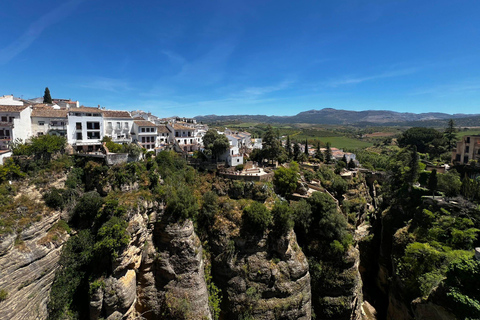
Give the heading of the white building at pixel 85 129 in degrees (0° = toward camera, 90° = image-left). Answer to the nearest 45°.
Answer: approximately 0°

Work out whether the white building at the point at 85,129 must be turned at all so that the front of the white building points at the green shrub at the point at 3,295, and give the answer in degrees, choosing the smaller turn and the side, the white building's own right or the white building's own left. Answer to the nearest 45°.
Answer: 0° — it already faces it

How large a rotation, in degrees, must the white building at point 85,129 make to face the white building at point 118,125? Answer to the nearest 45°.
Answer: approximately 135° to its left

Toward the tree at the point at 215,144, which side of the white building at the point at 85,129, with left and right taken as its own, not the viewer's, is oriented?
left

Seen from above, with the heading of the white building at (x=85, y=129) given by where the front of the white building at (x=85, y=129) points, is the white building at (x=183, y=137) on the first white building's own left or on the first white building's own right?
on the first white building's own left

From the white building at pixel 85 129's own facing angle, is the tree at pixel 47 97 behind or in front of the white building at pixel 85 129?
behind

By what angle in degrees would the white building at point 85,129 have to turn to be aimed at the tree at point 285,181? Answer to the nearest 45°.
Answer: approximately 45° to its left

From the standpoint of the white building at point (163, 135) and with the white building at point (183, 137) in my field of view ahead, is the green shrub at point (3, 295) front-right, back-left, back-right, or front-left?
back-right

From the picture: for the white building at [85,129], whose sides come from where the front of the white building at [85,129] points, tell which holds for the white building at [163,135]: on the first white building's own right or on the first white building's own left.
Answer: on the first white building's own left
